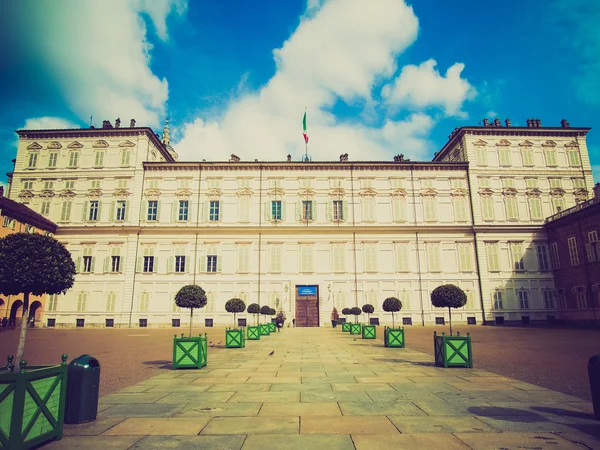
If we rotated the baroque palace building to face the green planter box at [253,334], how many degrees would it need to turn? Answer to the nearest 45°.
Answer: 0° — it already faces it

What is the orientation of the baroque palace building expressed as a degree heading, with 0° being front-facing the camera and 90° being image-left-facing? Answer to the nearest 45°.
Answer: approximately 0°

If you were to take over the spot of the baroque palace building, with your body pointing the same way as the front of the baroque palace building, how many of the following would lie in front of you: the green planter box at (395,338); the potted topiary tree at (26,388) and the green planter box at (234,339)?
3

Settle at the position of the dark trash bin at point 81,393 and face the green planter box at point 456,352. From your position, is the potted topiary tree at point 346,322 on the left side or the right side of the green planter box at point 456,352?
left

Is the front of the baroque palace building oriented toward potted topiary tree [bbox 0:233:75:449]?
yes
